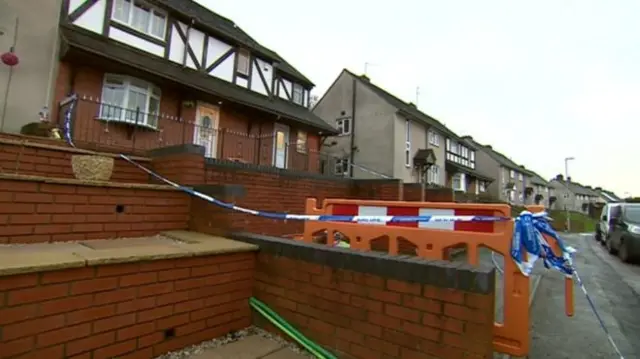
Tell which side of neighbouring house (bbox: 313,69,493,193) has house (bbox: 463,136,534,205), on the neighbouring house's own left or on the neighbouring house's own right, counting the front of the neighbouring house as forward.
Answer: on the neighbouring house's own left

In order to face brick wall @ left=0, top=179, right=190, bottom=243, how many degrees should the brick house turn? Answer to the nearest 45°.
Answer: approximately 45° to its right

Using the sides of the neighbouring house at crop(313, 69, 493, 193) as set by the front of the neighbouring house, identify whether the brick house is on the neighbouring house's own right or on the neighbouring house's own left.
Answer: on the neighbouring house's own right

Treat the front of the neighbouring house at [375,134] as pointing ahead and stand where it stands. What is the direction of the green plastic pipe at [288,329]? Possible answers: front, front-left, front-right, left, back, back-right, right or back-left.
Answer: front-right

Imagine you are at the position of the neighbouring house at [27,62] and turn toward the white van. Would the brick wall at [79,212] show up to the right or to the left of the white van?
right

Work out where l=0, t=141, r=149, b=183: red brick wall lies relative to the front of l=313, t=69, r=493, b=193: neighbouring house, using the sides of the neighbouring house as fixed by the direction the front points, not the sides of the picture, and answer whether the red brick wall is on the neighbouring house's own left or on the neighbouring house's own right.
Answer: on the neighbouring house's own right

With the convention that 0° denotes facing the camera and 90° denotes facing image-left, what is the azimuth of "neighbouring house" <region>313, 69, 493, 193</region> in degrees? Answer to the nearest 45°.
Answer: approximately 315°

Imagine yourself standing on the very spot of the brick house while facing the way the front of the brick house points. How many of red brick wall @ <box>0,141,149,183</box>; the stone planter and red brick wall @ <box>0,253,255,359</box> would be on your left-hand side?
0

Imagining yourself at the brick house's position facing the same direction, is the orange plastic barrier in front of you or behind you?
in front

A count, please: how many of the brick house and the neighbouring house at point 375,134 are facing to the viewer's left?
0

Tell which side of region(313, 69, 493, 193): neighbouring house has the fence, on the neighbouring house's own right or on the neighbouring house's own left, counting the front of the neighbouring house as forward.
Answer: on the neighbouring house's own right

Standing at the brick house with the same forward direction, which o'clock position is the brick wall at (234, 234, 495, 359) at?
The brick wall is roughly at 1 o'clock from the brick house.

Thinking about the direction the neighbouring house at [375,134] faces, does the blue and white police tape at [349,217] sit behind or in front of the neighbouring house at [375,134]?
in front

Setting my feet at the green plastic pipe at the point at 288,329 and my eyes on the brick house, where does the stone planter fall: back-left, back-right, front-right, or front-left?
front-left

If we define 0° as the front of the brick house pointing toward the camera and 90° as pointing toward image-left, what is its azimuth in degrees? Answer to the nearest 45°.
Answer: approximately 315°

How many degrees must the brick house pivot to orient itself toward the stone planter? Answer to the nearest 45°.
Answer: approximately 45° to its right

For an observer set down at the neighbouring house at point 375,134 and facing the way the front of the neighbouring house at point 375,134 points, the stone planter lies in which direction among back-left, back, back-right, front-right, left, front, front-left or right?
front-right

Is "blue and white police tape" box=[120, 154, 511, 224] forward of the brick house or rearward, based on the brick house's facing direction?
forward

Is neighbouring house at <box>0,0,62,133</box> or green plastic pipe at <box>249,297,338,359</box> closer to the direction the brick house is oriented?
the green plastic pipe
